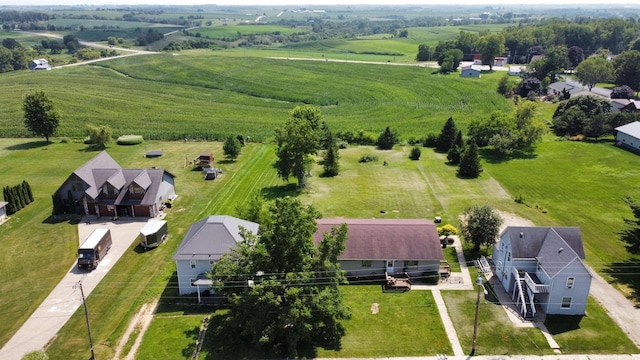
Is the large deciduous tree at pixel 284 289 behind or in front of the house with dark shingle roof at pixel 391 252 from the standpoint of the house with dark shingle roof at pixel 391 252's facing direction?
in front

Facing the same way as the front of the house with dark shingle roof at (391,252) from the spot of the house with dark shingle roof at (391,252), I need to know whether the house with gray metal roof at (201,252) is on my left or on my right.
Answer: on my right

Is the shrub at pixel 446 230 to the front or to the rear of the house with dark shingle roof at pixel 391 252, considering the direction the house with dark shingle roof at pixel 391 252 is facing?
to the rear

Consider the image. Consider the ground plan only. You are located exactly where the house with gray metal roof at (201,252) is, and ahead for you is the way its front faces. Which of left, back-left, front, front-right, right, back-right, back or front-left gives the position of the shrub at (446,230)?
left

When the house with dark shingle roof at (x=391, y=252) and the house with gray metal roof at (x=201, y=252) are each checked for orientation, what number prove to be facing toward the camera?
2

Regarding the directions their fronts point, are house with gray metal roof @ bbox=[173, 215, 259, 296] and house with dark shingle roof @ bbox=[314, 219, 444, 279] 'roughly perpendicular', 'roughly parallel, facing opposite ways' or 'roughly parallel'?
roughly parallel

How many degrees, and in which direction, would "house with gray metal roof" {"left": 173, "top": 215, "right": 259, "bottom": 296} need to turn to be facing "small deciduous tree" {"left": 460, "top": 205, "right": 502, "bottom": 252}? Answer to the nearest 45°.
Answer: approximately 90° to its left

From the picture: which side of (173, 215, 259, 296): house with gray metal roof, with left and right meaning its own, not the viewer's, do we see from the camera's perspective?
front

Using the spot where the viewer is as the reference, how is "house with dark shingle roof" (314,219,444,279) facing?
facing the viewer

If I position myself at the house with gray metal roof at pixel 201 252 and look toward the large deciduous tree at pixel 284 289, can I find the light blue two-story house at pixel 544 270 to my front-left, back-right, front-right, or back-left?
front-left

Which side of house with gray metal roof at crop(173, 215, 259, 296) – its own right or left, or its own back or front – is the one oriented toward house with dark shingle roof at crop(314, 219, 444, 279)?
left
